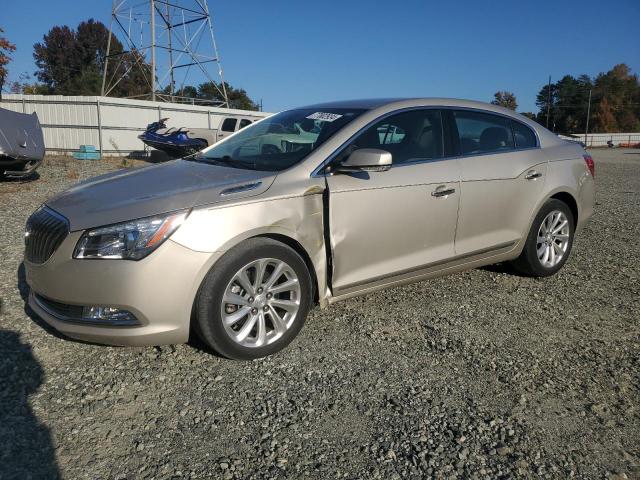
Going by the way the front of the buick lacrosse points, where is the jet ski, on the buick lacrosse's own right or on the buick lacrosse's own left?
on the buick lacrosse's own right

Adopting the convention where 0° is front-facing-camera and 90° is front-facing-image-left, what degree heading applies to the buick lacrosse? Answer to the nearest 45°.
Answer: approximately 45°

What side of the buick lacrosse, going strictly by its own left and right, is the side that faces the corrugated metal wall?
right
